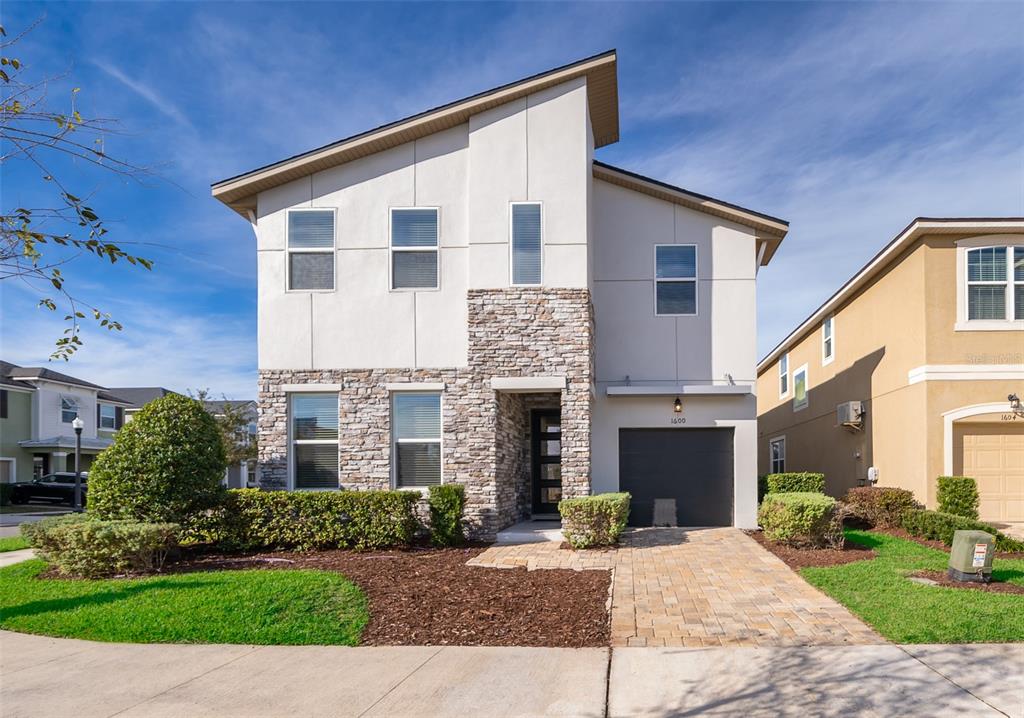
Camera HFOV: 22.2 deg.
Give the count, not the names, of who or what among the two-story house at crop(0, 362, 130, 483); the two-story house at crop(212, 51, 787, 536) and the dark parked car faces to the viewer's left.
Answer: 1

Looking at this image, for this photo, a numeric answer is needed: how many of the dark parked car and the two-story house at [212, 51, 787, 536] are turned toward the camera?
1

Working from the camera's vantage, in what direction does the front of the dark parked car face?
facing to the left of the viewer

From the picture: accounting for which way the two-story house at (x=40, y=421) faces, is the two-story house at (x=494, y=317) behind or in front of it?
in front

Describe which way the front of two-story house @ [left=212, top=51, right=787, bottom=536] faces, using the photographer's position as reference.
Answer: facing the viewer

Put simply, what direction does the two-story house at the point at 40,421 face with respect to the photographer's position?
facing the viewer and to the right of the viewer

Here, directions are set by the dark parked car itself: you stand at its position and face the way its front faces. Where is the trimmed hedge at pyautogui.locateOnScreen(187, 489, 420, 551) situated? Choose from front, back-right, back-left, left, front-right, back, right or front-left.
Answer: left

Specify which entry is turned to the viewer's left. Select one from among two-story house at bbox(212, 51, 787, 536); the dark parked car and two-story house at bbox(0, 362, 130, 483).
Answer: the dark parked car
